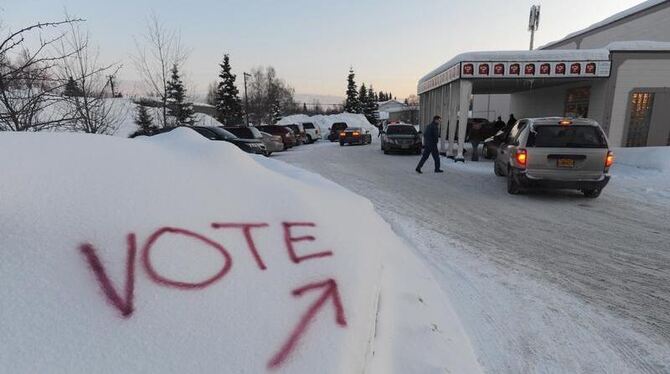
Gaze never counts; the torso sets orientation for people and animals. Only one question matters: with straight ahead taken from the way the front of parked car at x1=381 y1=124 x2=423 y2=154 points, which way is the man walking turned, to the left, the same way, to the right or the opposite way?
to the left
